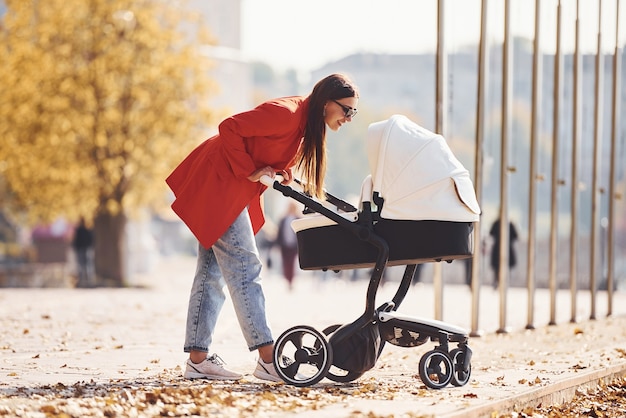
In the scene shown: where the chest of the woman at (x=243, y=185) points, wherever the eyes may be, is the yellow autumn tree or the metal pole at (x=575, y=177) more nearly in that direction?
the metal pole

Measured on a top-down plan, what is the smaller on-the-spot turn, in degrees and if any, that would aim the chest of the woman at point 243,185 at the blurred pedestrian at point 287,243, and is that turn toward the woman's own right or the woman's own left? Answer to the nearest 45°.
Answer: approximately 90° to the woman's own left

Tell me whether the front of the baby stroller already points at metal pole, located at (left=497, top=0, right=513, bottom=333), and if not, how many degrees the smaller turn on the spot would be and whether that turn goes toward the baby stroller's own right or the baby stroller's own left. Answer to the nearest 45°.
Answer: approximately 90° to the baby stroller's own left

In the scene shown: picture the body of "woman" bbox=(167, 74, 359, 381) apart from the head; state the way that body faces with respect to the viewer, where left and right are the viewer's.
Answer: facing to the right of the viewer

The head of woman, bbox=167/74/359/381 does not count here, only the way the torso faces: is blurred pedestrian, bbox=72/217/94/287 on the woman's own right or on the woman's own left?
on the woman's own left

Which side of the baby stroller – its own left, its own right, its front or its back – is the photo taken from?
right

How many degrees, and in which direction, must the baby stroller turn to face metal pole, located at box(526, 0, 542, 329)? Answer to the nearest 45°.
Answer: approximately 90° to its left

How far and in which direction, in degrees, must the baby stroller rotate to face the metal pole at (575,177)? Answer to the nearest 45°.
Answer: approximately 90° to its left

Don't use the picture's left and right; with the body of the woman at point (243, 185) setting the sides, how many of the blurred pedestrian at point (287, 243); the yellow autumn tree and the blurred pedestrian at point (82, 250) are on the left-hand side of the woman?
3

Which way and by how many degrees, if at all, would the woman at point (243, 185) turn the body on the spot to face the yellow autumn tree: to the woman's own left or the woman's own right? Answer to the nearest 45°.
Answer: approximately 90° to the woman's own left

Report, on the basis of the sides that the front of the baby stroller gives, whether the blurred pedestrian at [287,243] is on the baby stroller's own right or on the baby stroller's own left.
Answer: on the baby stroller's own left
